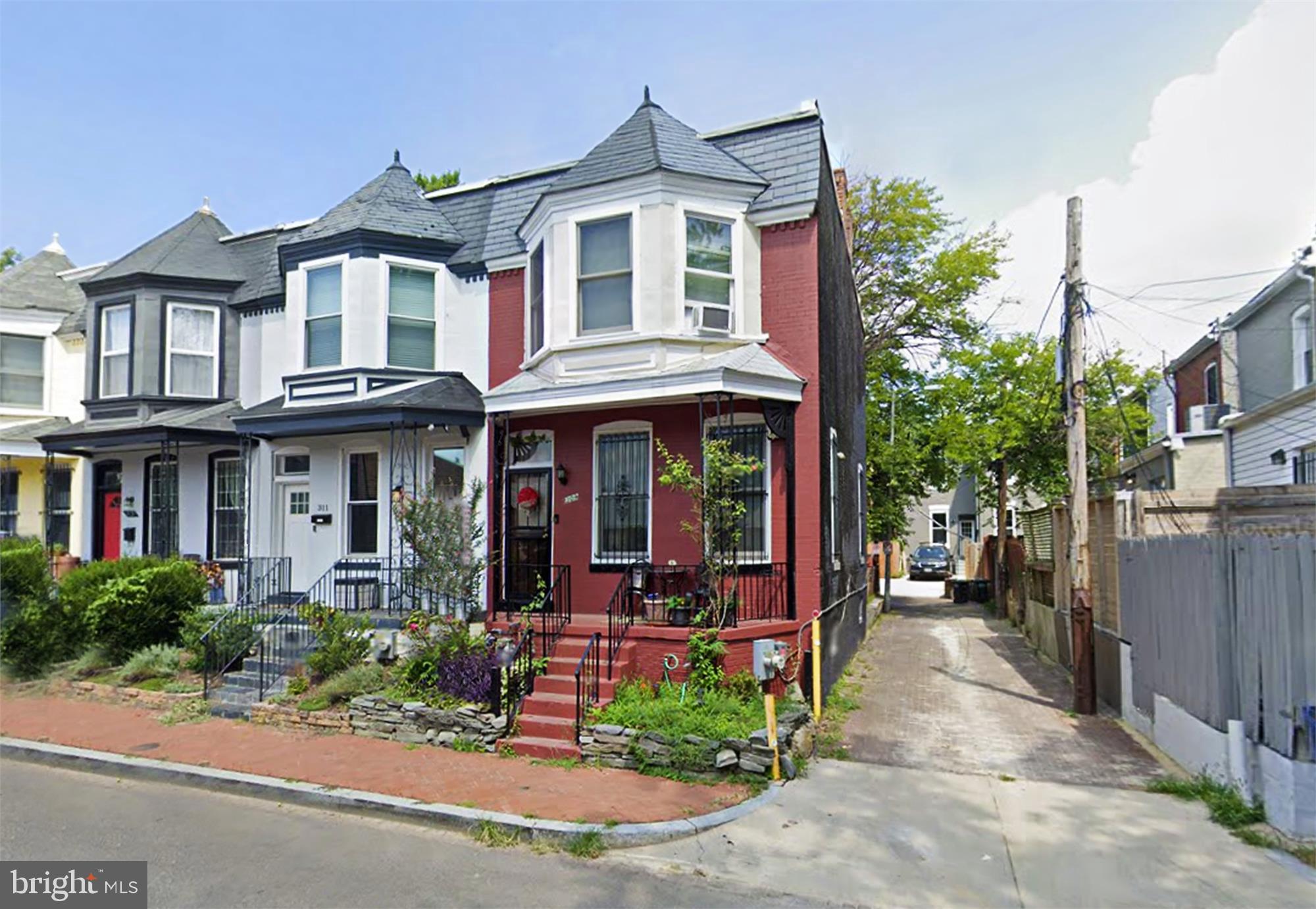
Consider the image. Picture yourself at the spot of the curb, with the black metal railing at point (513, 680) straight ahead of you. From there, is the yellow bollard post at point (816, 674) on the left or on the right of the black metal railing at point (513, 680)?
right

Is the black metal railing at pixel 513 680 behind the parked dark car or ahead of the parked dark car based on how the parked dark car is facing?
ahead

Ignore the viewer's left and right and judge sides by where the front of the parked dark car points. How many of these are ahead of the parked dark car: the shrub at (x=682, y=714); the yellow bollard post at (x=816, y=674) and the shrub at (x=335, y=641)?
3

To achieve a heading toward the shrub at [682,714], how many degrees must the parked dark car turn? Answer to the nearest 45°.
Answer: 0° — it already faces it

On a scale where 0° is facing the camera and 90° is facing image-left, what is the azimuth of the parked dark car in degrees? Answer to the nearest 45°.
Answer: approximately 0°

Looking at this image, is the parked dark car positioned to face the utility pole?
yes

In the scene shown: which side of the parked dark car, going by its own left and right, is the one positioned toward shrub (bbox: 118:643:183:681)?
front

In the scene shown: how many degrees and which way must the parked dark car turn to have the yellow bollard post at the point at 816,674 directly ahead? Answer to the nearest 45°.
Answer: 0° — it already faces it

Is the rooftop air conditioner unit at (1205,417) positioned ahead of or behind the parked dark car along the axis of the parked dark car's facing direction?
ahead

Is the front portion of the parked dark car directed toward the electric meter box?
yes

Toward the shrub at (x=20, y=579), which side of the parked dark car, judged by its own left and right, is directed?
front

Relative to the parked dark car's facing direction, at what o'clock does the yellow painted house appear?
The yellow painted house is roughly at 1 o'clock from the parked dark car.

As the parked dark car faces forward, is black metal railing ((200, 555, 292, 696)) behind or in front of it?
in front

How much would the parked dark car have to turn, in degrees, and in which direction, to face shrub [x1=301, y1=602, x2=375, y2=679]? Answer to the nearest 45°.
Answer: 0° — it already faces it

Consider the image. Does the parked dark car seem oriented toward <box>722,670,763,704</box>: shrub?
yes
